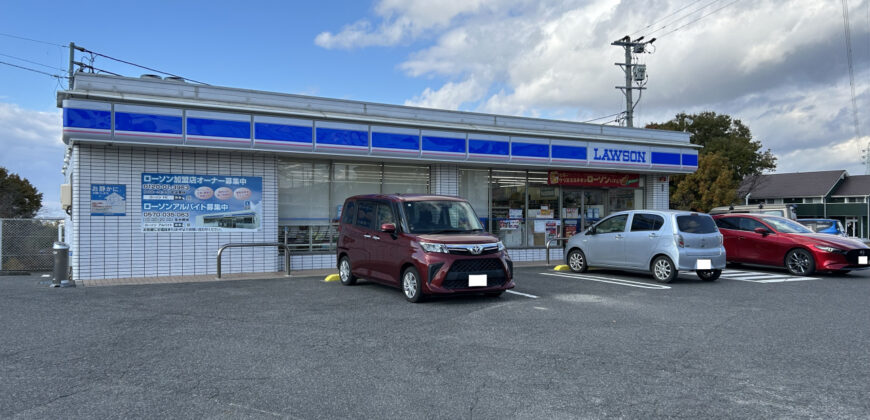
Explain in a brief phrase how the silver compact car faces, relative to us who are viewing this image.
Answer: facing away from the viewer and to the left of the viewer

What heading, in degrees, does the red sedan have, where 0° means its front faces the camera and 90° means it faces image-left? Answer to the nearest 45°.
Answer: approximately 315°

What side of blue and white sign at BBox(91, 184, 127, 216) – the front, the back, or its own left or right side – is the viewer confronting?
front

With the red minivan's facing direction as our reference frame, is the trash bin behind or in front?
behind

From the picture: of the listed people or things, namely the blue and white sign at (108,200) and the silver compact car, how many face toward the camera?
1

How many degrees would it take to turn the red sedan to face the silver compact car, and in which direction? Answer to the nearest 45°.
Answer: approximately 90° to its right

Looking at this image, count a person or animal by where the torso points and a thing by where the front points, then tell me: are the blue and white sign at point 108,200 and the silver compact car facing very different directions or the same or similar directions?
very different directions

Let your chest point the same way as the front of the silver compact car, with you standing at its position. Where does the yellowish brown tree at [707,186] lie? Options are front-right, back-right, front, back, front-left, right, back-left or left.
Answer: front-right

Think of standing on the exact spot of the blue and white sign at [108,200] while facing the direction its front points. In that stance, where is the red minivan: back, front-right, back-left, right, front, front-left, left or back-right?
front-left

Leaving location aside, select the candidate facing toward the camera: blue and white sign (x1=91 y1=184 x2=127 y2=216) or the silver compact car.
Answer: the blue and white sign

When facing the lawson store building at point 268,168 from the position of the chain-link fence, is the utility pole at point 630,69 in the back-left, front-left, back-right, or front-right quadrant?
front-left

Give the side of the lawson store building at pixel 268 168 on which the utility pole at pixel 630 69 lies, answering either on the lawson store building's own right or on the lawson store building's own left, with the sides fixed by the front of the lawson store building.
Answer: on the lawson store building's own left

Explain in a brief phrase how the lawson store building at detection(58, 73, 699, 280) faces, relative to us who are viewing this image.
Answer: facing the viewer and to the right of the viewer

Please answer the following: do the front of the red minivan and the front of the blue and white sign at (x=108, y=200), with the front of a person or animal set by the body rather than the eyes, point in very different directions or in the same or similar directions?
same or similar directions

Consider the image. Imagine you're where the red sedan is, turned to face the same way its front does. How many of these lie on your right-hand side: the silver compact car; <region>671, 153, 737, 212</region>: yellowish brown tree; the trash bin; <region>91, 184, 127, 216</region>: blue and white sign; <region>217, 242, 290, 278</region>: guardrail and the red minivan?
5

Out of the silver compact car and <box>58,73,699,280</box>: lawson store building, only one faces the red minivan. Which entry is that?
the lawson store building

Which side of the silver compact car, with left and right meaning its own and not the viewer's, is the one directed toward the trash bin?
left
